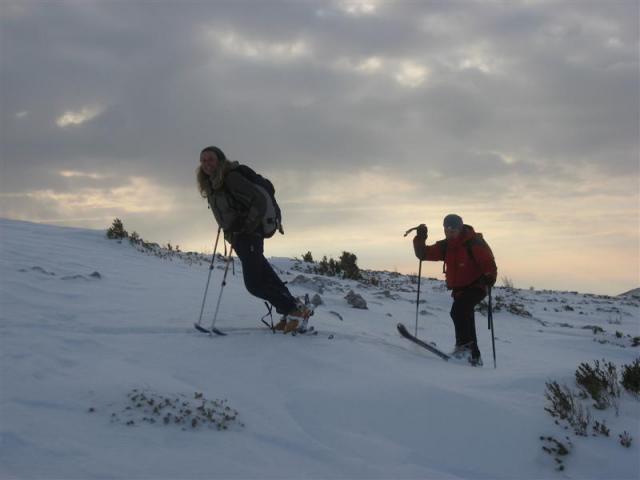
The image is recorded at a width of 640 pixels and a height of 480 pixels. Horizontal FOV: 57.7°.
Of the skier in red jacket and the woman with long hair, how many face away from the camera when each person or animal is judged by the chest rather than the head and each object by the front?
0

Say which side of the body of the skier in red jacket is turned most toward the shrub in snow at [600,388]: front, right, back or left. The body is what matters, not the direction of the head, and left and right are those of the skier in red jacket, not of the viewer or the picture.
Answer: left

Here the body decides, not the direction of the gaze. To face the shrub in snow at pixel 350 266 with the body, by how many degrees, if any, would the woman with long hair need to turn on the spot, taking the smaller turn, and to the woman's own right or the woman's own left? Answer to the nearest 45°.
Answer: approximately 135° to the woman's own right

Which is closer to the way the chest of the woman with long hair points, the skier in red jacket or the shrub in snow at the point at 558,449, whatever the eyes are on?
the shrub in snow

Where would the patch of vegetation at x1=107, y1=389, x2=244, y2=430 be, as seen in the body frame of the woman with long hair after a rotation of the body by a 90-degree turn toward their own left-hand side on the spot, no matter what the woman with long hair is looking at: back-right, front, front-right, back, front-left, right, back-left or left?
front-right

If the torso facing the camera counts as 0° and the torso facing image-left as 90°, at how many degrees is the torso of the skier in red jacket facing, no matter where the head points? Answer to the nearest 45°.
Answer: approximately 45°

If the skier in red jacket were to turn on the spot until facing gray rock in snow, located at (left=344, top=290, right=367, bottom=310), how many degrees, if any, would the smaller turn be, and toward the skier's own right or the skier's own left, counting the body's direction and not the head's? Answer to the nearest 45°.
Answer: approximately 90° to the skier's own right

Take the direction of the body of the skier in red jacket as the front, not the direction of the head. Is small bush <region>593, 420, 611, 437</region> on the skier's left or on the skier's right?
on the skier's left

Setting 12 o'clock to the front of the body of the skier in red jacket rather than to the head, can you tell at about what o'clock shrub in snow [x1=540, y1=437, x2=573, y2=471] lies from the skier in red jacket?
The shrub in snow is roughly at 10 o'clock from the skier in red jacket.

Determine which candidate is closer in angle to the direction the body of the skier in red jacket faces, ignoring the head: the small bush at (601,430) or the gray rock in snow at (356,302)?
the small bush

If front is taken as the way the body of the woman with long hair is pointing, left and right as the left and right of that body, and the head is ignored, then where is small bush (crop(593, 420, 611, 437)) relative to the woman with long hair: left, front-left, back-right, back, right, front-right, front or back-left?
left

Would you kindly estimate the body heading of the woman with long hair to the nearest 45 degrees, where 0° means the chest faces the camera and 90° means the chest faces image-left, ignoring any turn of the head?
approximately 45°

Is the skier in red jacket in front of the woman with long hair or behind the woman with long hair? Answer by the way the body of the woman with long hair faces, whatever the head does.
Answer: behind
